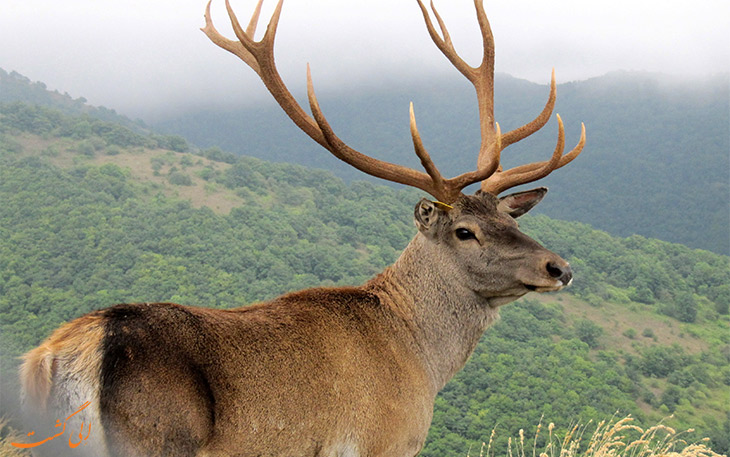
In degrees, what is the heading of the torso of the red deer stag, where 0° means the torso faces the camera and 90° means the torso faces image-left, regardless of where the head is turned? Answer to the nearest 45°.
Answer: approximately 270°
